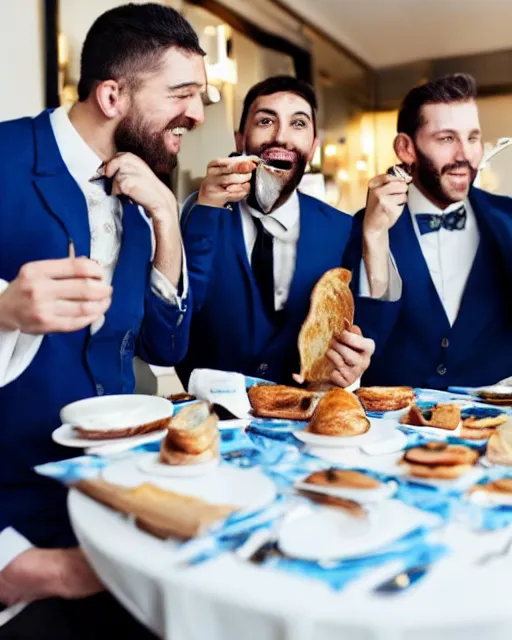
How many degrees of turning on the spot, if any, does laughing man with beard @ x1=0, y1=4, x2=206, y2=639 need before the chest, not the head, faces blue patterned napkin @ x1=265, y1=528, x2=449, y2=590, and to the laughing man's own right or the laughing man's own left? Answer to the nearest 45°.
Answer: approximately 45° to the laughing man's own right

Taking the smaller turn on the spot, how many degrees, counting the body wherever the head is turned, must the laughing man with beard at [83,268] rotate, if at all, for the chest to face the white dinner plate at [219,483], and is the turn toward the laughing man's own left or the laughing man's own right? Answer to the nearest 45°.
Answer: approximately 45° to the laughing man's own right

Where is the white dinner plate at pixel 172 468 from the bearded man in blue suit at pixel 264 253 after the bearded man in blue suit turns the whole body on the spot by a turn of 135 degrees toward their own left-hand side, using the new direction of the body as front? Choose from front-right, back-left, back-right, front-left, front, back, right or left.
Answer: back-right

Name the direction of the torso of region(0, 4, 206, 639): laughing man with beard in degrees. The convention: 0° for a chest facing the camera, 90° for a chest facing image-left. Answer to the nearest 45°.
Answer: approximately 315°

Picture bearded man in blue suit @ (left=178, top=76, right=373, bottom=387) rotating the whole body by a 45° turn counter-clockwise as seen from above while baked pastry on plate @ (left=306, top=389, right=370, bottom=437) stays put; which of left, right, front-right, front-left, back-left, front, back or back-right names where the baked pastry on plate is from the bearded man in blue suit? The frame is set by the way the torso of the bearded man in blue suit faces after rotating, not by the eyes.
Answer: front-right

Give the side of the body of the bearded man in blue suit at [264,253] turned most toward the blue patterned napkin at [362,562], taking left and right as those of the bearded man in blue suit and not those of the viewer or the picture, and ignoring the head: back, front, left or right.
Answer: front

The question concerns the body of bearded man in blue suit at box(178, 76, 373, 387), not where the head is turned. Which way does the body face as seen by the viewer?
toward the camera

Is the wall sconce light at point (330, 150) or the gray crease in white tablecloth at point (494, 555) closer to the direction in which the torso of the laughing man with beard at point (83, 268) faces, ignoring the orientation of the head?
the gray crease in white tablecloth

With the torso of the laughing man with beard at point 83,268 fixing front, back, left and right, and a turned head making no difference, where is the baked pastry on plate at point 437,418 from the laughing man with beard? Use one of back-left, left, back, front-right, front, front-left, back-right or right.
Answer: front

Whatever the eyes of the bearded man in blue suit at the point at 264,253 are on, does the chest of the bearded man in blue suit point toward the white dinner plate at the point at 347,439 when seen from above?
yes

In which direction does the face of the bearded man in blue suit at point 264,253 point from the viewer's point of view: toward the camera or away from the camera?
toward the camera

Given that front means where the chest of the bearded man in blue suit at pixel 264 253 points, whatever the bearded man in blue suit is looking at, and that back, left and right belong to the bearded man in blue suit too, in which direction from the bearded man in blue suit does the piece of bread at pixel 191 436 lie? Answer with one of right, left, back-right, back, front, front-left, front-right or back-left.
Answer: front

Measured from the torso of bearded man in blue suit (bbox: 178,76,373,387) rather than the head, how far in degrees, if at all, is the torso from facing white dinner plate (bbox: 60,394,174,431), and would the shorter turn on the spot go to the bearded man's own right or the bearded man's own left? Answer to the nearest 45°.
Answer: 0° — they already face it

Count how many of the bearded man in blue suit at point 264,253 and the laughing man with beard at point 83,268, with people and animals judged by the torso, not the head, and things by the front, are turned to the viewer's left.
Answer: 0

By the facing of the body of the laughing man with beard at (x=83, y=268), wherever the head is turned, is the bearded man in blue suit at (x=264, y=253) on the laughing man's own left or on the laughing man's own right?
on the laughing man's own left

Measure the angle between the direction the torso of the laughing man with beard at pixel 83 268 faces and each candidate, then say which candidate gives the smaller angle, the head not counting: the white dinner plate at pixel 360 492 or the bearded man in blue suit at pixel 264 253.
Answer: the white dinner plate
